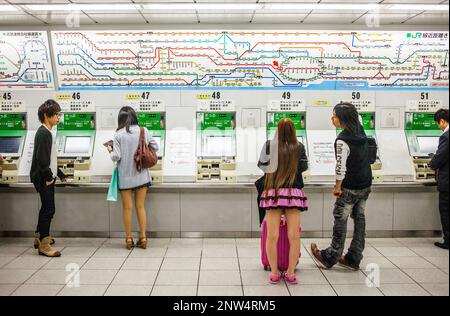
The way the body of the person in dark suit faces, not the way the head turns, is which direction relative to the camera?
to the viewer's left

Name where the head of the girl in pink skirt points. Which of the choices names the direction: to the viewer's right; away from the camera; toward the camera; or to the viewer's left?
away from the camera

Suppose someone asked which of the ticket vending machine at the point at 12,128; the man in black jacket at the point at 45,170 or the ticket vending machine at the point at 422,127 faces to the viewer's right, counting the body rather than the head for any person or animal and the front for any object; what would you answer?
the man in black jacket

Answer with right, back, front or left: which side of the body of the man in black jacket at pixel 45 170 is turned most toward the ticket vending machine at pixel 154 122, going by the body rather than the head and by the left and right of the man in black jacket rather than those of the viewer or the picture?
front

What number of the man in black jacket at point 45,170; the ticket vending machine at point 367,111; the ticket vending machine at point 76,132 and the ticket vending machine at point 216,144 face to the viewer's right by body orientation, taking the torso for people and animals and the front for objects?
1

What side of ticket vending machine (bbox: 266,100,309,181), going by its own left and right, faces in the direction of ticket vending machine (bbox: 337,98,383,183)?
left

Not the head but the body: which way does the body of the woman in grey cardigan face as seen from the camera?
away from the camera

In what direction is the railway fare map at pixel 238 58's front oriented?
toward the camera

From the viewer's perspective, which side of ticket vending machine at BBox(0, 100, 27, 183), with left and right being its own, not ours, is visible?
front

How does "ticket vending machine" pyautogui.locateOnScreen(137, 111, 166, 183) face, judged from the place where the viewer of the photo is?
facing the viewer

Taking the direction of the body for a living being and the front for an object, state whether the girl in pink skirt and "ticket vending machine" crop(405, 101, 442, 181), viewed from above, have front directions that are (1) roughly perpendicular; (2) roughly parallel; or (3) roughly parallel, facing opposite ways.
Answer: roughly parallel, facing opposite ways

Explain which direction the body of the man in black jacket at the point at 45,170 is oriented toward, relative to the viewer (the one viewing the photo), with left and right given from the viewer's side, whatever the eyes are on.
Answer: facing to the right of the viewer

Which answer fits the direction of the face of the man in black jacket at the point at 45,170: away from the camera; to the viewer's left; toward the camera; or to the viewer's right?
to the viewer's right

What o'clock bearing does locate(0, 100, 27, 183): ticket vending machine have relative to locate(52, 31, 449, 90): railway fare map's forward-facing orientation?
The ticket vending machine is roughly at 3 o'clock from the railway fare map.

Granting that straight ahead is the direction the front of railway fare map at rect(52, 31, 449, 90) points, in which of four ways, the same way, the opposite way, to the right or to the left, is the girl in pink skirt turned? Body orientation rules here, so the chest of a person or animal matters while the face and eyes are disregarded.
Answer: the opposite way

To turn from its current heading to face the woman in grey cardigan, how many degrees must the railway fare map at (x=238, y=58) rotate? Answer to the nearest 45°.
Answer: approximately 45° to its right

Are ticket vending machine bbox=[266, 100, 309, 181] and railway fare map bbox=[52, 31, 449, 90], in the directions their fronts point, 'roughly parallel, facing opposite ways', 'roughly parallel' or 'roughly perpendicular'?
roughly parallel

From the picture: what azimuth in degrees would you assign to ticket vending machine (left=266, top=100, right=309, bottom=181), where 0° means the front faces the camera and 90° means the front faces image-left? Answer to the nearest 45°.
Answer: approximately 0°

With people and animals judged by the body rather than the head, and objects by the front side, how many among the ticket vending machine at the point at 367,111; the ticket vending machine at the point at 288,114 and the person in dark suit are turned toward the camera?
2
